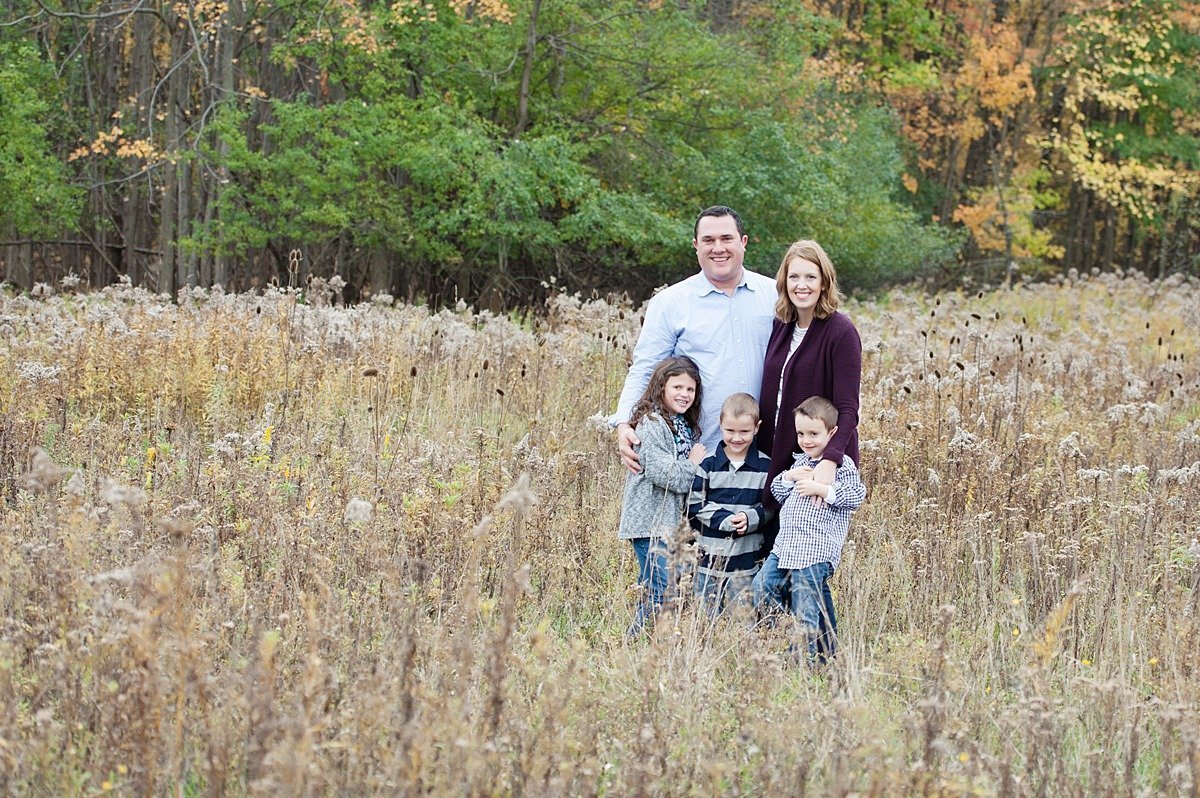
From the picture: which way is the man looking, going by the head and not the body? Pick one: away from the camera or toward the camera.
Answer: toward the camera

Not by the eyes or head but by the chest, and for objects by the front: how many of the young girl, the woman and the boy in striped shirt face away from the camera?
0

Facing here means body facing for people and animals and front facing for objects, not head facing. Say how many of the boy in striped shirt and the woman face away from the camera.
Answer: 0

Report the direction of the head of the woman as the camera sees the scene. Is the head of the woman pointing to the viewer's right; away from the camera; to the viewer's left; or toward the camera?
toward the camera

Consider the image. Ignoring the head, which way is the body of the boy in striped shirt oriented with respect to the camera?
toward the camera

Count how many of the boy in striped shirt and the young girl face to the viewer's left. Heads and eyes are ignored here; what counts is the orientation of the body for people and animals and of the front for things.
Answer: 0
